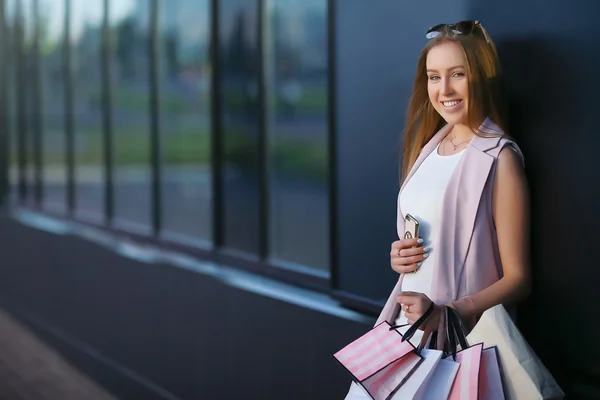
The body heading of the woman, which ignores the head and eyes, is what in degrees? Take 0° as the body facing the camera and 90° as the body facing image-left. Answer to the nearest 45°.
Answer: approximately 45°
